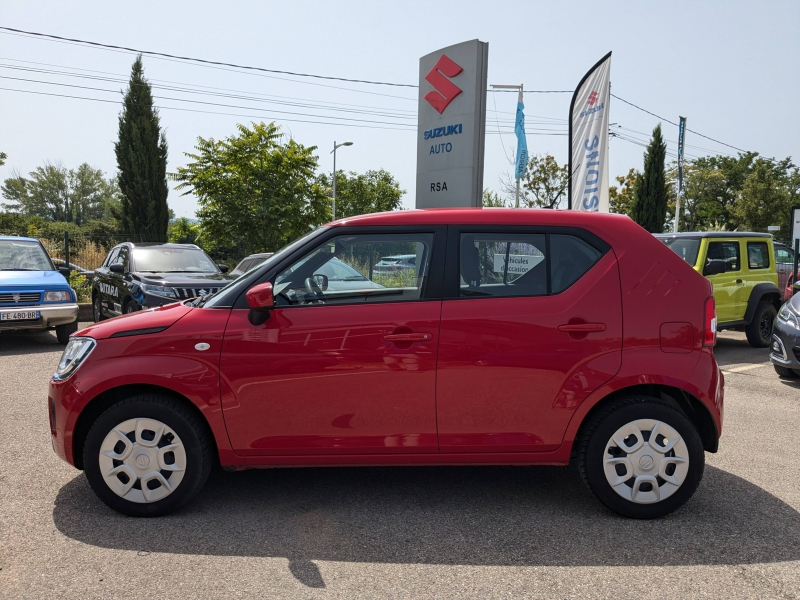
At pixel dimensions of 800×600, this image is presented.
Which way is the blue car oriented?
toward the camera

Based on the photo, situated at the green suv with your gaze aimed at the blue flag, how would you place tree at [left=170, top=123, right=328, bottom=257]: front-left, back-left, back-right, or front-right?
front-left

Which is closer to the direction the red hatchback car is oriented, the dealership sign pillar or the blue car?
the blue car

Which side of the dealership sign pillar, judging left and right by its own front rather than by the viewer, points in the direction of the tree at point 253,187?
right

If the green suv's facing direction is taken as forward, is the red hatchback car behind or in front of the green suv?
in front

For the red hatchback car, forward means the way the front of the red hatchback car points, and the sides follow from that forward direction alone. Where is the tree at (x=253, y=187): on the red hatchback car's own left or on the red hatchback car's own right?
on the red hatchback car's own right

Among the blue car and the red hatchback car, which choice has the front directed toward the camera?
the blue car

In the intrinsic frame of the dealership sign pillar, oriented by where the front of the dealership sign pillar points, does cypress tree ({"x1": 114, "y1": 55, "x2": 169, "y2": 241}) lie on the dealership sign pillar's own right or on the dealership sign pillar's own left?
on the dealership sign pillar's own right

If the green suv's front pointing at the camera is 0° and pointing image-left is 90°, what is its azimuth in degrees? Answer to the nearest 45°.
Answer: approximately 45°

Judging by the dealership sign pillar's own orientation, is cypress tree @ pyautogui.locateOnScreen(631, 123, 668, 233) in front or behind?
behind

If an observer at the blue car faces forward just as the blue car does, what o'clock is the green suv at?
The green suv is roughly at 10 o'clock from the blue car.

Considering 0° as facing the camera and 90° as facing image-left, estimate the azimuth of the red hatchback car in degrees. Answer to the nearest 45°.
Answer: approximately 90°

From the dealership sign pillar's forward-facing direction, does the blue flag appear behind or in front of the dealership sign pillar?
behind

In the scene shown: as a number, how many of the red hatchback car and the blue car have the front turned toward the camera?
1

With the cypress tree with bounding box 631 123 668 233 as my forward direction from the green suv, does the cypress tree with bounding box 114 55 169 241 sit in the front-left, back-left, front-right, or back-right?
front-left

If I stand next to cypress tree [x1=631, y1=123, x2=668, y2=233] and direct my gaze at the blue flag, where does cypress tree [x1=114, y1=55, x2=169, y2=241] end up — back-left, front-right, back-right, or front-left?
front-right
